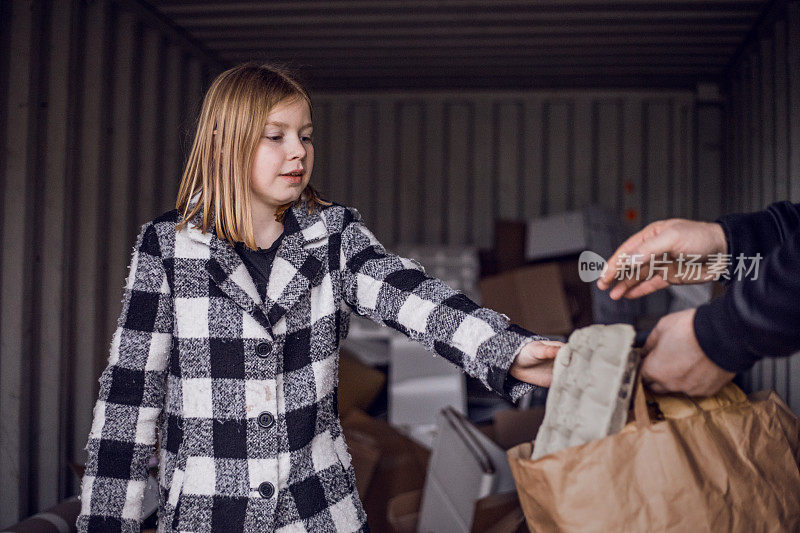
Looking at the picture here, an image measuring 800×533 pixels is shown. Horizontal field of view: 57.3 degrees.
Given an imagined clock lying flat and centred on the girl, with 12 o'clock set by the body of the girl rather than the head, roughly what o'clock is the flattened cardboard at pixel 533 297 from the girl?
The flattened cardboard is roughly at 7 o'clock from the girl.

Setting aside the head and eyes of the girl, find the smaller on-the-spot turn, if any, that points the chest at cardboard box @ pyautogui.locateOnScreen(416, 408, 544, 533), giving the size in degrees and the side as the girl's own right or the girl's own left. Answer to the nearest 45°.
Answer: approximately 135° to the girl's own left

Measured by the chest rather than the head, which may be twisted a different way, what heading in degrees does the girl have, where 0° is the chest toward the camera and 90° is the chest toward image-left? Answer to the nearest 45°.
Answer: approximately 0°

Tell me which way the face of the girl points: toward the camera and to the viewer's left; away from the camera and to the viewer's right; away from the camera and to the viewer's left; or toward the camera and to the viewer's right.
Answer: toward the camera and to the viewer's right

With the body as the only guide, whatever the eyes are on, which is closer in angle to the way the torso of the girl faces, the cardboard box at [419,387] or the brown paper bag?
the brown paper bag

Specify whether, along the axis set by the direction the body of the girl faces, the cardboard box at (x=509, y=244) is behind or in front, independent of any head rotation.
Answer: behind

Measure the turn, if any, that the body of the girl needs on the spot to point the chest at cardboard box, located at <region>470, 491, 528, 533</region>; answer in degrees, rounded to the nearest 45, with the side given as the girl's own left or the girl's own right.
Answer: approximately 135° to the girl's own left

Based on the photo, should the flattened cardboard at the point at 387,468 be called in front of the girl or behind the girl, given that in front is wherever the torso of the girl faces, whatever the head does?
behind

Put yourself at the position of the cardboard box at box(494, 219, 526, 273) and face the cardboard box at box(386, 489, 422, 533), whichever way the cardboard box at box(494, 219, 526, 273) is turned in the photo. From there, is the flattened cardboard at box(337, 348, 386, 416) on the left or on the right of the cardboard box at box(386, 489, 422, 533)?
right

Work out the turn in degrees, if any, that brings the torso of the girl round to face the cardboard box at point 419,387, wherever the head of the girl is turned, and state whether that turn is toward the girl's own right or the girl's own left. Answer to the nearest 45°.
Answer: approximately 180°

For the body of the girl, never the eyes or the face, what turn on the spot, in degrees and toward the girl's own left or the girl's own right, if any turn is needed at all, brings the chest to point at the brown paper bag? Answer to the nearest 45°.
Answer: approximately 45° to the girl's own left
